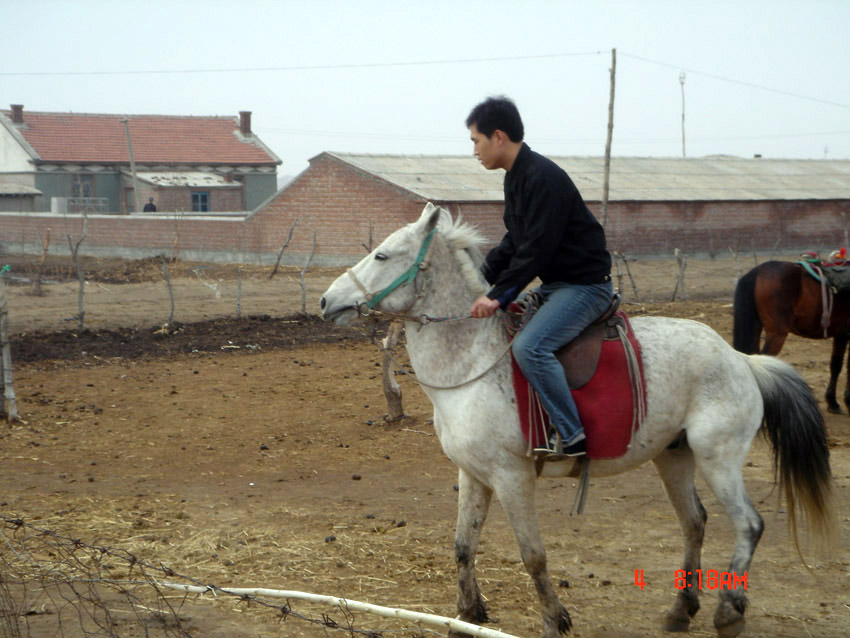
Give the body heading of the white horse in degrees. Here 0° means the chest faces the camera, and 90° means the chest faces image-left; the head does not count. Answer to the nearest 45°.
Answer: approximately 90°

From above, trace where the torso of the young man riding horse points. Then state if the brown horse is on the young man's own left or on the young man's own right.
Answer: on the young man's own right

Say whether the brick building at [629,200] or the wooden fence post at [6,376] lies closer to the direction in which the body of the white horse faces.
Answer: the wooden fence post

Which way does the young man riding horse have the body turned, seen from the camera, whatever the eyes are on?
to the viewer's left

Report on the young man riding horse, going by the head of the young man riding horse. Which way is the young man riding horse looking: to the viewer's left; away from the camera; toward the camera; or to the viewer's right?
to the viewer's left

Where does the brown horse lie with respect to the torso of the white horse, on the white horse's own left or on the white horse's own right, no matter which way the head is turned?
on the white horse's own right

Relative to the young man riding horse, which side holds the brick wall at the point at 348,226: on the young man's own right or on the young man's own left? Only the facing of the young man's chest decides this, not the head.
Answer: on the young man's own right

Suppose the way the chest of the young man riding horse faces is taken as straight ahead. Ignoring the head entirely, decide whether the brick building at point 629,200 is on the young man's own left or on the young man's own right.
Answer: on the young man's own right

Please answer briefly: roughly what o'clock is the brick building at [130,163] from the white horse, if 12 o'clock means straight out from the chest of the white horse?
The brick building is roughly at 2 o'clock from the white horse.

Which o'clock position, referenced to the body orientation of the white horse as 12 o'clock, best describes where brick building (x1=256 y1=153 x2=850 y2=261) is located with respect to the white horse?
The brick building is roughly at 3 o'clock from the white horse.
